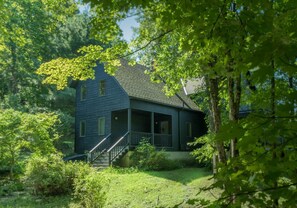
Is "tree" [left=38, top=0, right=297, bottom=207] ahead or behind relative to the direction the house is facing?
ahead

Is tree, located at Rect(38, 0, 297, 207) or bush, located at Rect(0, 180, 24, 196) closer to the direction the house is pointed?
the tree

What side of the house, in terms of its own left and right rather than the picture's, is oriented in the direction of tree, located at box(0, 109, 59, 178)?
right

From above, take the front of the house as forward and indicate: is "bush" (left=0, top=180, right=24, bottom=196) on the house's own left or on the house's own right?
on the house's own right

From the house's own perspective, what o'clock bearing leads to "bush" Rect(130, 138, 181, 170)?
The bush is roughly at 1 o'clock from the house.

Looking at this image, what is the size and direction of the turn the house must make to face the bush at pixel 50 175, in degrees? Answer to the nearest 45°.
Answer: approximately 45° to its right
